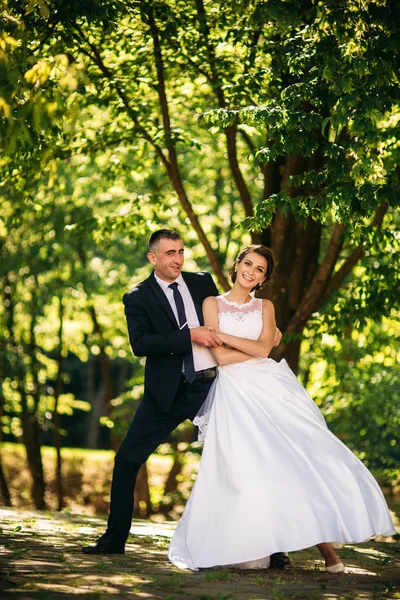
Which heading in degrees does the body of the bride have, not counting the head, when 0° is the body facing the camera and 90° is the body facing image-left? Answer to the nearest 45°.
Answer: approximately 0°

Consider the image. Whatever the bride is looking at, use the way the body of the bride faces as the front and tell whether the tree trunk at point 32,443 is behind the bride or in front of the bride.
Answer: behind

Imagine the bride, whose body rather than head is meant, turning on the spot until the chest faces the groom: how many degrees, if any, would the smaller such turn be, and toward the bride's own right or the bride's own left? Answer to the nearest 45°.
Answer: approximately 135° to the bride's own right
